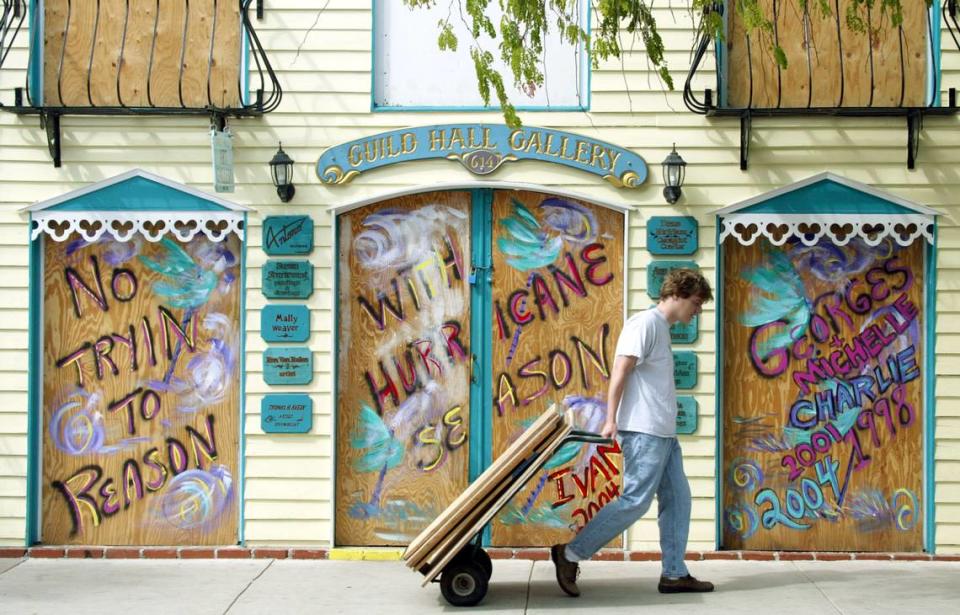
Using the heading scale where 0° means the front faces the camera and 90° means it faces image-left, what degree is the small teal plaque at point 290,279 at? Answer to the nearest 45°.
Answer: approximately 0°

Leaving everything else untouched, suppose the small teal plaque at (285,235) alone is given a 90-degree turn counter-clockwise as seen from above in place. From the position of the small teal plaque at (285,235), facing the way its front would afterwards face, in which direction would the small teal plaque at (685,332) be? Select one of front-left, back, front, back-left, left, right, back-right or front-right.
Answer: front

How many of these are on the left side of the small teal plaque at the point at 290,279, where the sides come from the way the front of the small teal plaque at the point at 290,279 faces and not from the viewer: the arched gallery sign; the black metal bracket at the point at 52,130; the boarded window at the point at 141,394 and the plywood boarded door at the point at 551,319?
2

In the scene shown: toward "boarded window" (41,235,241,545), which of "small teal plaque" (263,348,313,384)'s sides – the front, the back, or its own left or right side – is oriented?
right

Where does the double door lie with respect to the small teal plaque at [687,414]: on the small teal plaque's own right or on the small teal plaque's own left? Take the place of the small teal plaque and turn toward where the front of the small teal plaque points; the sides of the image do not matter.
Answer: on the small teal plaque's own right

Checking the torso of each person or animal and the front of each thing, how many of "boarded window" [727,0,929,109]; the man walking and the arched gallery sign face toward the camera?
2

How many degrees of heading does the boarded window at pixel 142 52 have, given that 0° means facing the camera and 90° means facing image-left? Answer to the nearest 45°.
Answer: approximately 0°

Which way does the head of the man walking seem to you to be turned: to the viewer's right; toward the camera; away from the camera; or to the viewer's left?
to the viewer's right

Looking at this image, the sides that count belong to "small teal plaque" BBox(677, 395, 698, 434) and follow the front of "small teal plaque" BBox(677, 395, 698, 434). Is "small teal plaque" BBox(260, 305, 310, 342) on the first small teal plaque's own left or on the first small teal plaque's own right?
on the first small teal plaque's own right
